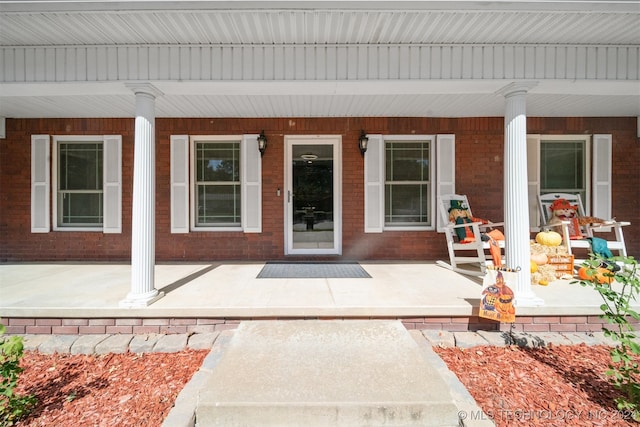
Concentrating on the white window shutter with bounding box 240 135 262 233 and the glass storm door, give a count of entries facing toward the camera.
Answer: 2

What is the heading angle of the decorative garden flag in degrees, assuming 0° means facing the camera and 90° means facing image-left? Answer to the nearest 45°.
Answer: approximately 0°

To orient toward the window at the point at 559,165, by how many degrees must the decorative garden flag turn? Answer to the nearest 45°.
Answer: approximately 180°

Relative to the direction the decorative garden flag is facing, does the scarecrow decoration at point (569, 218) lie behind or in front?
behind

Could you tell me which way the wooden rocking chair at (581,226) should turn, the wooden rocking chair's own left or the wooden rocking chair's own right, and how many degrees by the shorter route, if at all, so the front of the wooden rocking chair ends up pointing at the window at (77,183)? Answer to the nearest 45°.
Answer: approximately 90° to the wooden rocking chair's own right

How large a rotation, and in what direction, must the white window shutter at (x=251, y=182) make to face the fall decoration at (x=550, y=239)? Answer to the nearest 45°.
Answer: approximately 45° to its left

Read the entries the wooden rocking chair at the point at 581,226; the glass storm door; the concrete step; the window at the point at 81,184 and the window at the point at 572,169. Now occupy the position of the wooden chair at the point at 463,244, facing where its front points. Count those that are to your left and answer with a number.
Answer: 2

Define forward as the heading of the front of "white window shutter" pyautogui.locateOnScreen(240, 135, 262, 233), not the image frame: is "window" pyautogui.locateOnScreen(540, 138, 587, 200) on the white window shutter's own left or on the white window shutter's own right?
on the white window shutter's own left

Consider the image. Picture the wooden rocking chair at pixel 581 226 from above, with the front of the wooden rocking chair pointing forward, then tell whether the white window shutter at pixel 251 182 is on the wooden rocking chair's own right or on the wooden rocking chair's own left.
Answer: on the wooden rocking chair's own right

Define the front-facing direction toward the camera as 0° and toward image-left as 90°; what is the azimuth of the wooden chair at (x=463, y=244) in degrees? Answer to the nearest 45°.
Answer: approximately 315°

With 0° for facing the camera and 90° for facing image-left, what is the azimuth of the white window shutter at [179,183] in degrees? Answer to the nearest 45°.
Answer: approximately 0°
